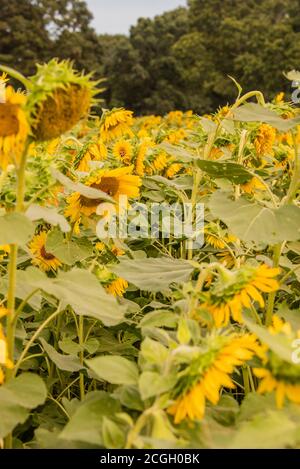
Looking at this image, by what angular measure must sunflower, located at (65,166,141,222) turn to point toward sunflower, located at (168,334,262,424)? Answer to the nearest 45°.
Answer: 0° — it already faces it

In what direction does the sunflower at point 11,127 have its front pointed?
toward the camera

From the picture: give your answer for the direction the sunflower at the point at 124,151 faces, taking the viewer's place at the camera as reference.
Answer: facing the viewer

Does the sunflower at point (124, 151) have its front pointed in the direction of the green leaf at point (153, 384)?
yes

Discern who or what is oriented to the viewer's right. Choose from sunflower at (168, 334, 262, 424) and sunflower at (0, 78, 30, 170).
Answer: sunflower at (168, 334, 262, 424)

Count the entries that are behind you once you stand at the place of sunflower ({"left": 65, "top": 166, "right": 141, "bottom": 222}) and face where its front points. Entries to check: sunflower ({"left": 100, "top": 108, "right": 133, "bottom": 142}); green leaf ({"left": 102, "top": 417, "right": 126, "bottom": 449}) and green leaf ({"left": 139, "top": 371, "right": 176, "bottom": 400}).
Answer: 1

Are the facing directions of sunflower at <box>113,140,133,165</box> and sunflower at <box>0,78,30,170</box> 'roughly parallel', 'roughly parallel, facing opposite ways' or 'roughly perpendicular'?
roughly parallel

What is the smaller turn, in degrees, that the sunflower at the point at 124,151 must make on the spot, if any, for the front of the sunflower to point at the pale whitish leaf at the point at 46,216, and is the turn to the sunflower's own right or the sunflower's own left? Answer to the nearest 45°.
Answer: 0° — it already faces it

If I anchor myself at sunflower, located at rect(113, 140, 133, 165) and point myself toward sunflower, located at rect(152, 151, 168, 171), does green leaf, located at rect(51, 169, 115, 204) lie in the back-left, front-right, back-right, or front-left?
back-right

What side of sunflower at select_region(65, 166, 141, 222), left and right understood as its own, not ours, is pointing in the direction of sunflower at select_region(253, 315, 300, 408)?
front

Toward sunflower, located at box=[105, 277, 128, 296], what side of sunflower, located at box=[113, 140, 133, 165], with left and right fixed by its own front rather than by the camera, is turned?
front

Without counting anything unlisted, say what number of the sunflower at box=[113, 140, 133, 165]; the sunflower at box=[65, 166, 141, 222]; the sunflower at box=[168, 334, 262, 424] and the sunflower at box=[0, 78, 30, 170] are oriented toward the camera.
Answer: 3

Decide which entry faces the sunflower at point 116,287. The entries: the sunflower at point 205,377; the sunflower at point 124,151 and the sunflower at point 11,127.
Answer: the sunflower at point 124,151

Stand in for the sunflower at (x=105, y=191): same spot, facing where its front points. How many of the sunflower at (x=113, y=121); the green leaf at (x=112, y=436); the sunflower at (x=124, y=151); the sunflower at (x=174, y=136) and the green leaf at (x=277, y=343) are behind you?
3
